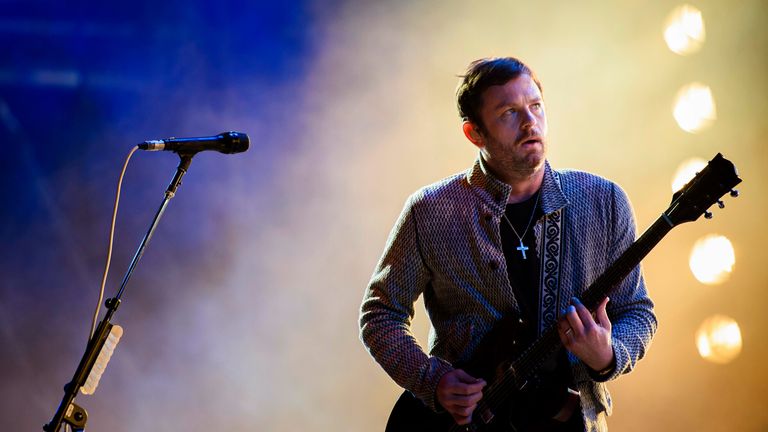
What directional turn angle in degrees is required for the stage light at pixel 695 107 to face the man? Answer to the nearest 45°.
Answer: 0° — it already faces them

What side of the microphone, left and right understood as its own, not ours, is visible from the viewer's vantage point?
right

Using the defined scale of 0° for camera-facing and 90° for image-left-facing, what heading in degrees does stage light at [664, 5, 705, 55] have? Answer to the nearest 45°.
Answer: approximately 0°

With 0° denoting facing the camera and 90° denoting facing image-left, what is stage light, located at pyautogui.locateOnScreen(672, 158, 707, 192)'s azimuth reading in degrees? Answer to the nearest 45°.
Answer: approximately 0°
